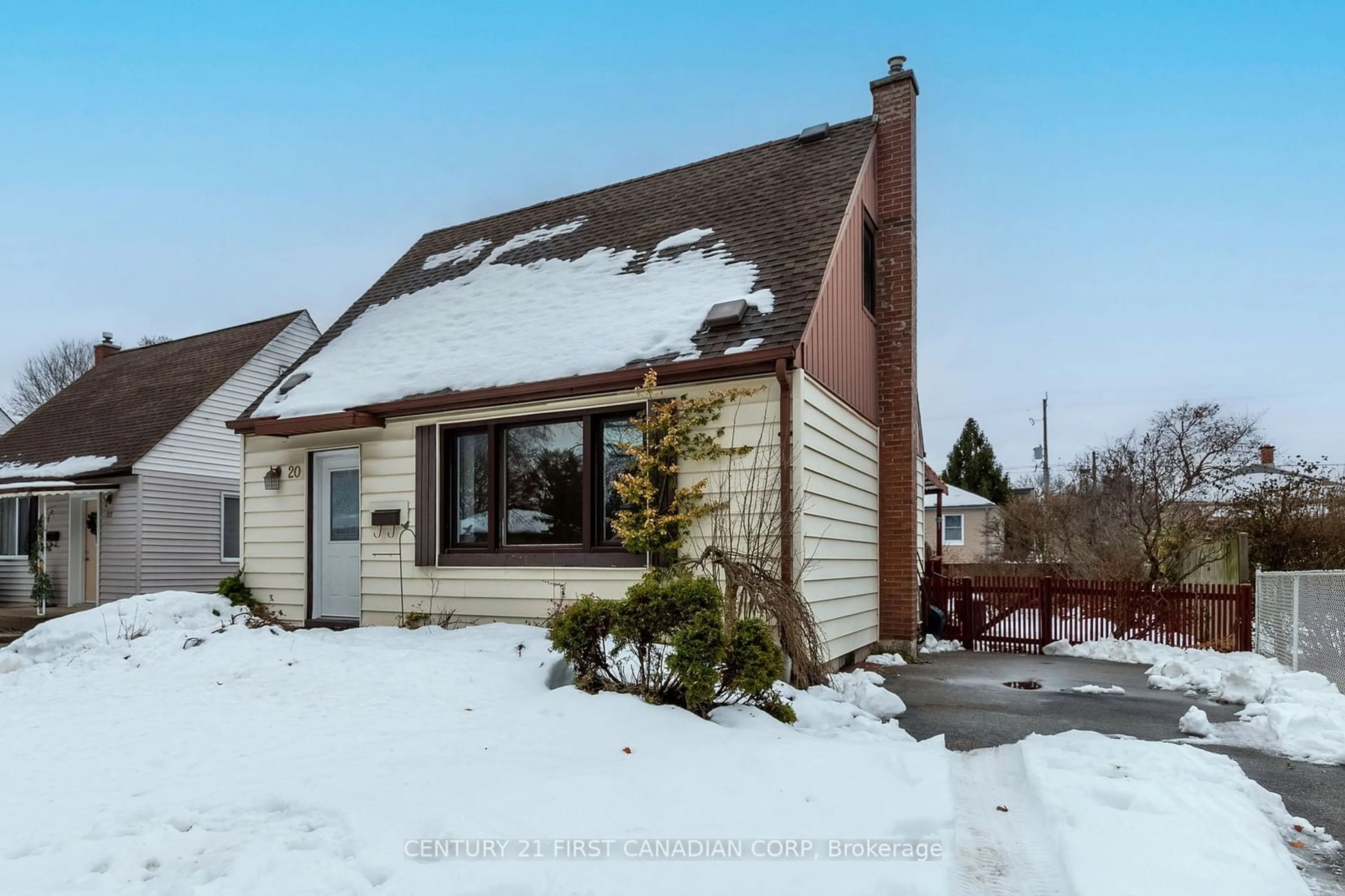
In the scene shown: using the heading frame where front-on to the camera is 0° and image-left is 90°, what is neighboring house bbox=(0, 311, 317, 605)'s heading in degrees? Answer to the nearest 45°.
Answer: approximately 45°

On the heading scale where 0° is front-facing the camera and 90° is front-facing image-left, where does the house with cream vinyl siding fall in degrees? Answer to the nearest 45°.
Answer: approximately 45°

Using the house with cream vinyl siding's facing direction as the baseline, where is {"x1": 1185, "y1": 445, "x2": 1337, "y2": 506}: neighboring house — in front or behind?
behind

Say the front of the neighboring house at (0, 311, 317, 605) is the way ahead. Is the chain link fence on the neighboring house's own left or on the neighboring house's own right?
on the neighboring house's own left

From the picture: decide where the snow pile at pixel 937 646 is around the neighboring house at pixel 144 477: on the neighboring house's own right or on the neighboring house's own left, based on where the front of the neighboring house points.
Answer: on the neighboring house's own left

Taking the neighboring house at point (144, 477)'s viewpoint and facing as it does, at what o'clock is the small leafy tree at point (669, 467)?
The small leafy tree is roughly at 10 o'clock from the neighboring house.
